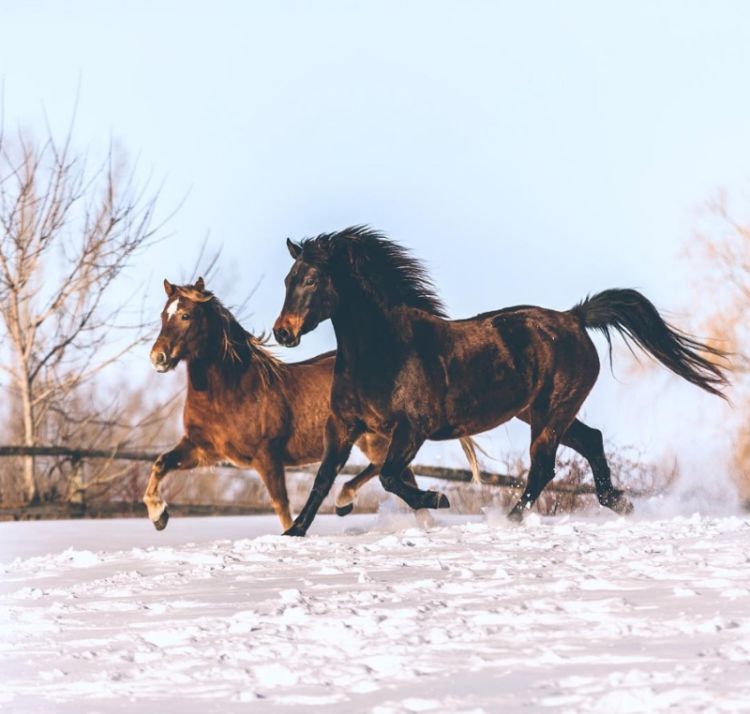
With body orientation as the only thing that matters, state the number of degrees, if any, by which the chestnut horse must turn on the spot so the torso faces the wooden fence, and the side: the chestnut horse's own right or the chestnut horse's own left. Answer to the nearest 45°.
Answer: approximately 135° to the chestnut horse's own right

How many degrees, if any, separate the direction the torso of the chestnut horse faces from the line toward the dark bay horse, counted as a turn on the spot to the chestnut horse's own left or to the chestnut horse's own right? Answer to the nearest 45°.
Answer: approximately 90° to the chestnut horse's own left

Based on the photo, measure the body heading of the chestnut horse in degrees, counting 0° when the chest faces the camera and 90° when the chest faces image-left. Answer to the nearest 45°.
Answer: approximately 45°
